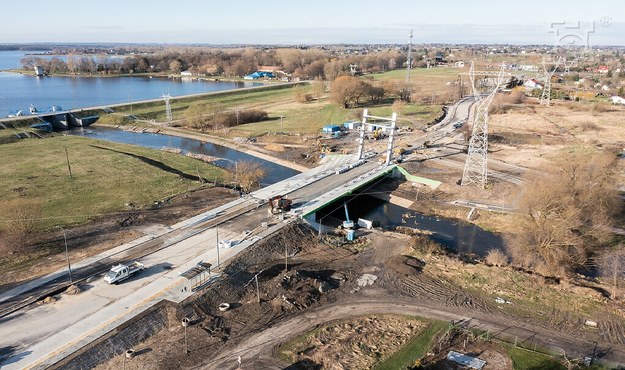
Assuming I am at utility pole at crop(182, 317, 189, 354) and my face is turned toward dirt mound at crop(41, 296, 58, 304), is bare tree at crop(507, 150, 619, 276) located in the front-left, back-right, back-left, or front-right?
back-right

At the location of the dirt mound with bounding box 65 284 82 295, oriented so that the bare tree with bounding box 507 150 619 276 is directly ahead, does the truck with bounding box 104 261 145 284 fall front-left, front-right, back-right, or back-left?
front-left

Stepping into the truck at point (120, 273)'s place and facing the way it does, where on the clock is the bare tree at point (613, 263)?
The bare tree is roughly at 8 o'clock from the truck.

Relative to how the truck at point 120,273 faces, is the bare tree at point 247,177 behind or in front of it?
behind

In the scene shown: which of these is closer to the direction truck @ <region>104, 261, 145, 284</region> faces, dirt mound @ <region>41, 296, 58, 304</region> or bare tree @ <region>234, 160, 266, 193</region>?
the dirt mound

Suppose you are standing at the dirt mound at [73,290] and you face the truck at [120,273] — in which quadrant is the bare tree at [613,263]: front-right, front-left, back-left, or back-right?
front-right

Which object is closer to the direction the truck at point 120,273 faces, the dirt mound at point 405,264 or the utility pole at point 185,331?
the utility pole

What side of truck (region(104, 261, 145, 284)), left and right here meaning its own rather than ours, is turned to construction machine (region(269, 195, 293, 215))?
back

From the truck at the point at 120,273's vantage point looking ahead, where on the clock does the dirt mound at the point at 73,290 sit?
The dirt mound is roughly at 1 o'clock from the truck.

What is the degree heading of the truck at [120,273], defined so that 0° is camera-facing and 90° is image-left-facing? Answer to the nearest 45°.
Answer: approximately 45°

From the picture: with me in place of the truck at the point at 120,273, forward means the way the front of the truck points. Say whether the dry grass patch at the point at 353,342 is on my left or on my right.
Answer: on my left
